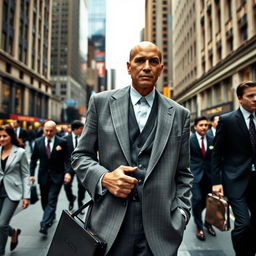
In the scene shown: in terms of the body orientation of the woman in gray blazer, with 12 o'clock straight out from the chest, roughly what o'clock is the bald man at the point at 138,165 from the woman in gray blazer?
The bald man is roughly at 10 o'clock from the woman in gray blazer.

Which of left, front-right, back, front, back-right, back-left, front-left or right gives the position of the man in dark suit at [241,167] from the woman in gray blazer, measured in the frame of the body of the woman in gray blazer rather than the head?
left

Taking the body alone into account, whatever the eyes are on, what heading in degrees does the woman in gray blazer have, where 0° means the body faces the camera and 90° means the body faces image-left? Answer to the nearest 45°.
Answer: approximately 45°

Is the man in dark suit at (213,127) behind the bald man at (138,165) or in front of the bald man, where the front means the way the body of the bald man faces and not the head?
behind

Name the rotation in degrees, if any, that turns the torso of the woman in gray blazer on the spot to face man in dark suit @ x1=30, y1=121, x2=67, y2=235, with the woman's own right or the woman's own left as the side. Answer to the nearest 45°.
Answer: approximately 180°

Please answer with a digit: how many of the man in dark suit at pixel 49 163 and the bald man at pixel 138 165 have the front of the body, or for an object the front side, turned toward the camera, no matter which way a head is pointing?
2

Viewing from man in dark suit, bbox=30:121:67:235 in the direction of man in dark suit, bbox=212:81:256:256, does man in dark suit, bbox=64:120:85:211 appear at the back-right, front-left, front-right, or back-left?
back-left

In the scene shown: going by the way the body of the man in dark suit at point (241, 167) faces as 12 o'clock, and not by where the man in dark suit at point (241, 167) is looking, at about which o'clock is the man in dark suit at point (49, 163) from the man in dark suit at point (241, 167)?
the man in dark suit at point (49, 163) is roughly at 5 o'clock from the man in dark suit at point (241, 167).

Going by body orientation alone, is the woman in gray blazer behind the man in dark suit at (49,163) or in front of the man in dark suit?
in front

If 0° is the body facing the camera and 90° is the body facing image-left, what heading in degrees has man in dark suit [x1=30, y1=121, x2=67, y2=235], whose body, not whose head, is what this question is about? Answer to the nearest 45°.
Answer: approximately 0°
